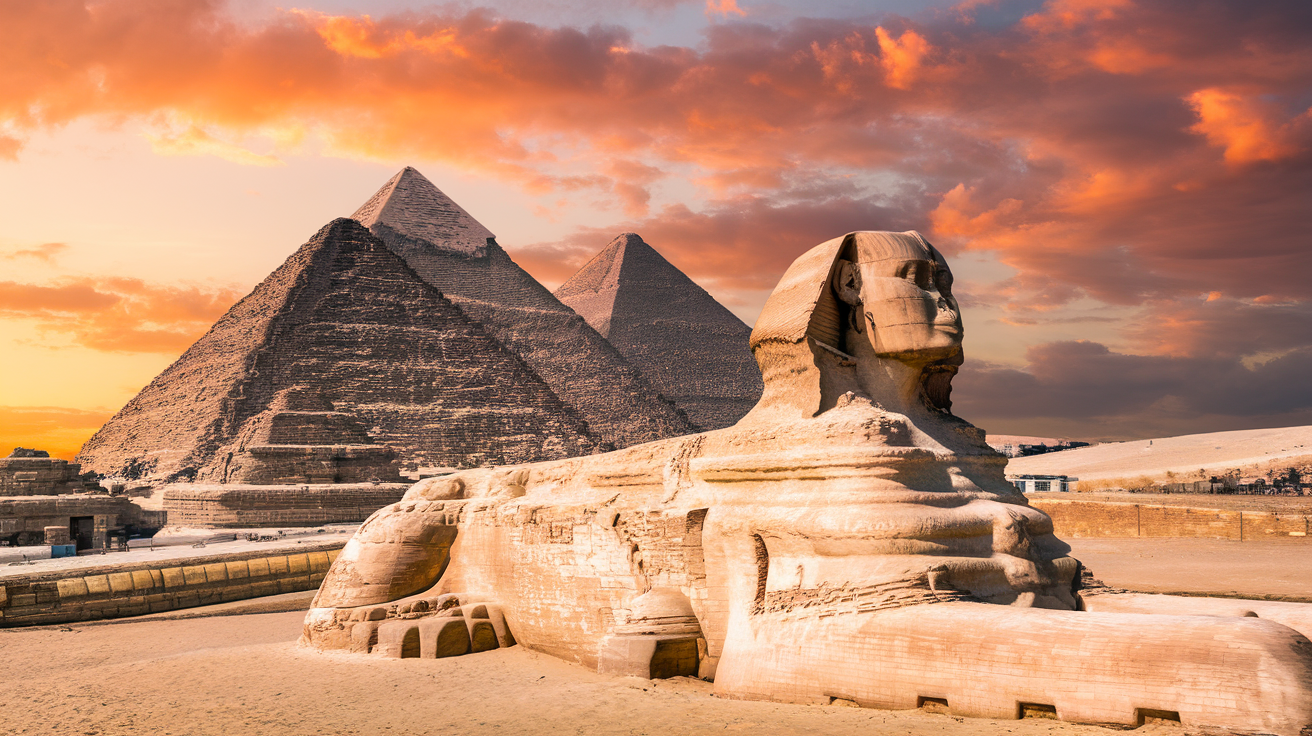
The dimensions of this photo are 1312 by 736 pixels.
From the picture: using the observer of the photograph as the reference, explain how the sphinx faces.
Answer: facing the viewer and to the right of the viewer

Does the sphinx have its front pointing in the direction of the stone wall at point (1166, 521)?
no

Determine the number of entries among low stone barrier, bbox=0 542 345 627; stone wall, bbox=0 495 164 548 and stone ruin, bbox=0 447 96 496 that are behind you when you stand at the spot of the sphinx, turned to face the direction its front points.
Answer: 3

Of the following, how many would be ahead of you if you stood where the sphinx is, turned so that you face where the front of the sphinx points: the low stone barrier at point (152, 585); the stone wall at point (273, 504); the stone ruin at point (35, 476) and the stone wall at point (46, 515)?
0

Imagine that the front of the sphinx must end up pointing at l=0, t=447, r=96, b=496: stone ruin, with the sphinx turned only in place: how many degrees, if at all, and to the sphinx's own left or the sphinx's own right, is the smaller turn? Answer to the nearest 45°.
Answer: approximately 180°

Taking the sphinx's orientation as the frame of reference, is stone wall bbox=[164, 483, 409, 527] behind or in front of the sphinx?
behind

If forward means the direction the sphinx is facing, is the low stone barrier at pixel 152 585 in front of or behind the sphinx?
behind

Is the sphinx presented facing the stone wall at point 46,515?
no
